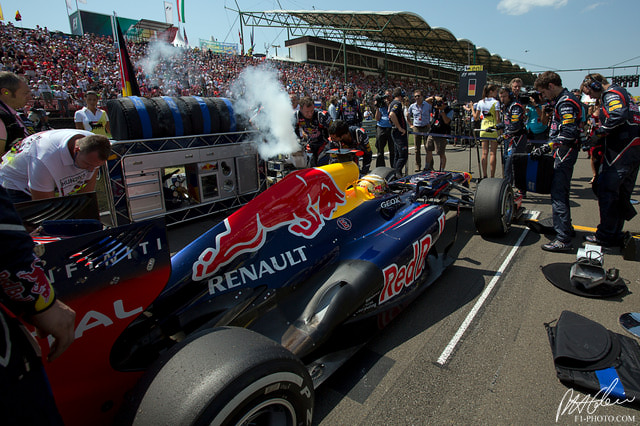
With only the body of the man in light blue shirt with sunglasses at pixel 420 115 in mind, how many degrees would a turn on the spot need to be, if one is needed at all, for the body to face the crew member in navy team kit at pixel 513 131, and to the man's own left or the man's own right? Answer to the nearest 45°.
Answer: approximately 45° to the man's own left

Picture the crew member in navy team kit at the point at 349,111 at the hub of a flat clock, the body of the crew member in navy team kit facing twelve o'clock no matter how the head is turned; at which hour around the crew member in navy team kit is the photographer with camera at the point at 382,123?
The photographer with camera is roughly at 9 o'clock from the crew member in navy team kit.

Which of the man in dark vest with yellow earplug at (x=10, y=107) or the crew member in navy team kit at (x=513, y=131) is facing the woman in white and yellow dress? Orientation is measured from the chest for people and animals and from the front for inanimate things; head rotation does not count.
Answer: the man in dark vest with yellow earplug at (x=10, y=107)

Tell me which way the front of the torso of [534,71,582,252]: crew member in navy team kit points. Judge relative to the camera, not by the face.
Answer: to the viewer's left

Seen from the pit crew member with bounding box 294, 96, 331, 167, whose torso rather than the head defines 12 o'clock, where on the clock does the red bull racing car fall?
The red bull racing car is roughly at 12 o'clock from the pit crew member.

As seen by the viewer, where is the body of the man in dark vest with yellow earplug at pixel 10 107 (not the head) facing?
to the viewer's right

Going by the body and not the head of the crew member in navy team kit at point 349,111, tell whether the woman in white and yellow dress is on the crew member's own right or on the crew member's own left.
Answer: on the crew member's own left

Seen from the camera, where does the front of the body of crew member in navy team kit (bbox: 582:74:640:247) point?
to the viewer's left

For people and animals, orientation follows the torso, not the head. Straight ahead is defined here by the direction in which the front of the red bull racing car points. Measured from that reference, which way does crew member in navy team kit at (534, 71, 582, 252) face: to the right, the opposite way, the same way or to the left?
to the left

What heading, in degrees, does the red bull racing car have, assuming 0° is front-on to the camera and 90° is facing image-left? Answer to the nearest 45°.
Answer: approximately 225°

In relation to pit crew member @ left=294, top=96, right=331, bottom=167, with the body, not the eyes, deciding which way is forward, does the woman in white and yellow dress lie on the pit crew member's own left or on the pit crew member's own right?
on the pit crew member's own left
